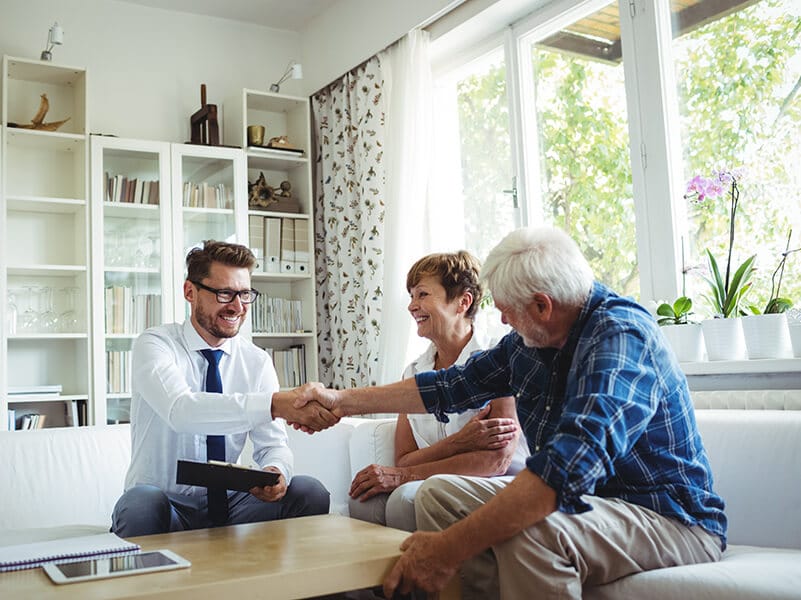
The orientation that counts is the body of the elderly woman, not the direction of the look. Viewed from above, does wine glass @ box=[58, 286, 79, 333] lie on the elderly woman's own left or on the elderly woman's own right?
on the elderly woman's own right

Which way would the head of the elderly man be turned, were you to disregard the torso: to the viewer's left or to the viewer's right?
to the viewer's left

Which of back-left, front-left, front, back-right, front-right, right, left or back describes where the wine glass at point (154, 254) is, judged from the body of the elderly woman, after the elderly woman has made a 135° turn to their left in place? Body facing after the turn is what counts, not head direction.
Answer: back-left

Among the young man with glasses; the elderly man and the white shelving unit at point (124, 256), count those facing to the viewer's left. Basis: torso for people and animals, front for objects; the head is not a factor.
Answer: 1

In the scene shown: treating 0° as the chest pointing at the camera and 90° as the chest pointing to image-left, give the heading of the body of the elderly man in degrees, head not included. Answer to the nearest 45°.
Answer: approximately 90°

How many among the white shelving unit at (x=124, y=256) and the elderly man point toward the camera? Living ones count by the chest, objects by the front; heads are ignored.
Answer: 1

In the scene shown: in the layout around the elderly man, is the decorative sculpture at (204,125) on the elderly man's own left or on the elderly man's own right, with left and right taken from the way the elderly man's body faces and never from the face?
on the elderly man's own right

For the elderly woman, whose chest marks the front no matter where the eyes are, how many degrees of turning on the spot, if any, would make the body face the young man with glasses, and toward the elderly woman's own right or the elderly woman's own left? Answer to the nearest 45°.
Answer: approximately 45° to the elderly woman's own right

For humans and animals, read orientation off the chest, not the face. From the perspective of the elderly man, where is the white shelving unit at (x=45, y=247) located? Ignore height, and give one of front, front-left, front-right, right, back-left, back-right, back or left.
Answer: front-right

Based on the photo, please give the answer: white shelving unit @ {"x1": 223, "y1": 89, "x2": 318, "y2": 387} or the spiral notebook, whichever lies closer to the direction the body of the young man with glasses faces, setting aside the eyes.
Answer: the spiral notebook

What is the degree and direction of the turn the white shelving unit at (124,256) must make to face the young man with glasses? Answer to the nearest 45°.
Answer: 0° — it already faces them

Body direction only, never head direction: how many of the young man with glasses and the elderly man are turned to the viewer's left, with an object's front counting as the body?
1

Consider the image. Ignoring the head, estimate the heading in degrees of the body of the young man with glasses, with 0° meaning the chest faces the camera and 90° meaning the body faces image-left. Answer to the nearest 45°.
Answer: approximately 315°

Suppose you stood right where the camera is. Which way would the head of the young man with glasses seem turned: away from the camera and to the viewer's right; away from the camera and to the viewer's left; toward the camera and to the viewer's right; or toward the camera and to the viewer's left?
toward the camera and to the viewer's right

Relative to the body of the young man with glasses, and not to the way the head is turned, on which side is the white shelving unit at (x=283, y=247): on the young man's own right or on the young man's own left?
on the young man's own left

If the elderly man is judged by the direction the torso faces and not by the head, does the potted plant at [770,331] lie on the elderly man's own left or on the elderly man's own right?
on the elderly man's own right

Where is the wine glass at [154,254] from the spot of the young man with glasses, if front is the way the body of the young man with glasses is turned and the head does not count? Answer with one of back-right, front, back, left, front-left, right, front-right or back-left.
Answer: back-left
